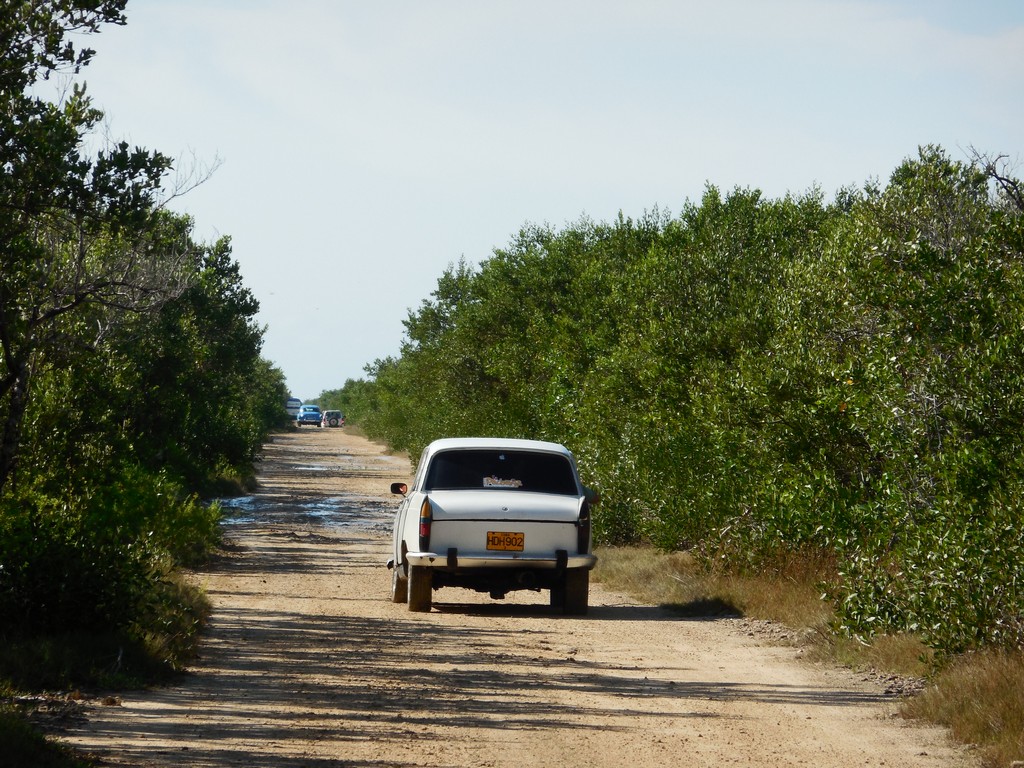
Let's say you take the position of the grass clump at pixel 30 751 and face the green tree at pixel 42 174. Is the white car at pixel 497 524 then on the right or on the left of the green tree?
right

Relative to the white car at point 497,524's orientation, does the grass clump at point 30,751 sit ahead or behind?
behind

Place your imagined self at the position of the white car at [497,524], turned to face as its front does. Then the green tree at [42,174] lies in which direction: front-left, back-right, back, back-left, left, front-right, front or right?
back-left

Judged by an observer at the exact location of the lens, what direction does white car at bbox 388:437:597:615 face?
facing away from the viewer
